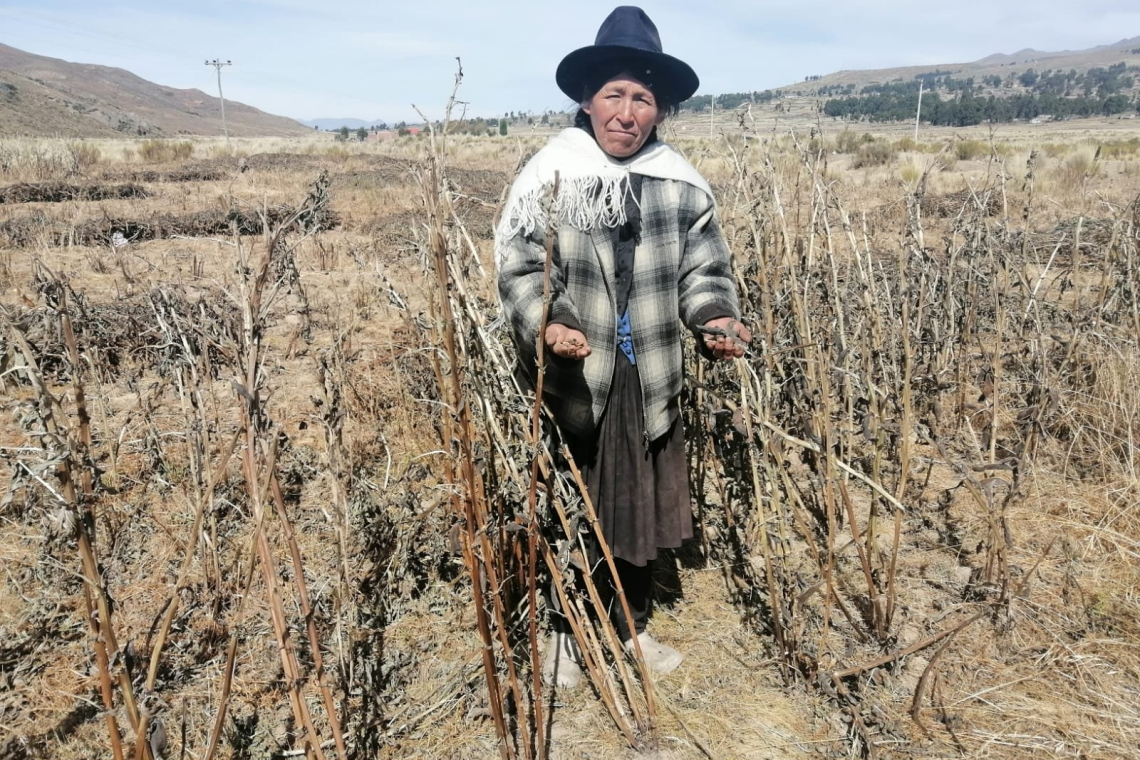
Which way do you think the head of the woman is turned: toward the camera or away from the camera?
toward the camera

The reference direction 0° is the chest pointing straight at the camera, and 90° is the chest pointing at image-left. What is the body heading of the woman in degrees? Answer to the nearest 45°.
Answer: approximately 0°
